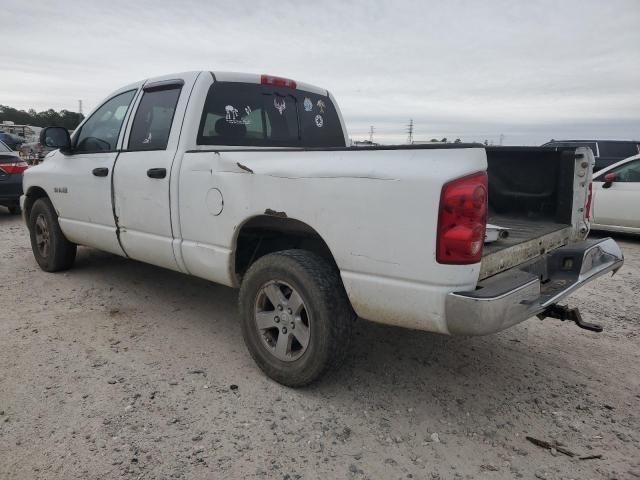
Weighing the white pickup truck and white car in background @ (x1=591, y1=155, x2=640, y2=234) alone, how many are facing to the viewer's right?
0

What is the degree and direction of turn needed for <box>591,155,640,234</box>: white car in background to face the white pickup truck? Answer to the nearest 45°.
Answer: approximately 90° to its left

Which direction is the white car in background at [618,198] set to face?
to the viewer's left

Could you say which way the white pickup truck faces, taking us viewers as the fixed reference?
facing away from the viewer and to the left of the viewer

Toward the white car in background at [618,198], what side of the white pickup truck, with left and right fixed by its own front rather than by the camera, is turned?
right
